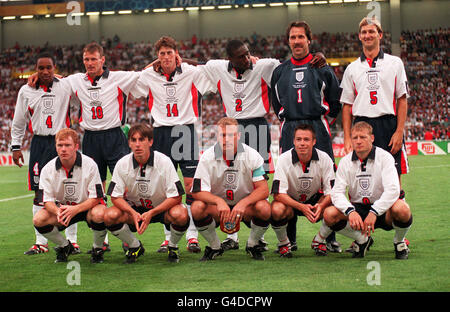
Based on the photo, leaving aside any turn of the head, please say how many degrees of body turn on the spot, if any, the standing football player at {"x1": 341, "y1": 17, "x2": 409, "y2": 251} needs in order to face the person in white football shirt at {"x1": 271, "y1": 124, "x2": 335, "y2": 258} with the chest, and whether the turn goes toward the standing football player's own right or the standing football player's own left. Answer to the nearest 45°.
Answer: approximately 45° to the standing football player's own right

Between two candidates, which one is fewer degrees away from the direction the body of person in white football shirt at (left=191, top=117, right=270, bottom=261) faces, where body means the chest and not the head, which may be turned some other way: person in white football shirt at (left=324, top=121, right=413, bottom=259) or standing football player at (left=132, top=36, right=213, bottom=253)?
the person in white football shirt

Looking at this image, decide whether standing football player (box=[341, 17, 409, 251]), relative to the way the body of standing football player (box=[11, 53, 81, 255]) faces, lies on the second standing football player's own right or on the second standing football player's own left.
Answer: on the second standing football player's own left

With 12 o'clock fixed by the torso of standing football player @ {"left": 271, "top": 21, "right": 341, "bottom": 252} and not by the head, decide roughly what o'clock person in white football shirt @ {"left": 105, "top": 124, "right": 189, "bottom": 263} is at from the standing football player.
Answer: The person in white football shirt is roughly at 2 o'clock from the standing football player.

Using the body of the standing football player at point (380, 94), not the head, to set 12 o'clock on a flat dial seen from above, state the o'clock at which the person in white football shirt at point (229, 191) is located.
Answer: The person in white football shirt is roughly at 2 o'clock from the standing football player.

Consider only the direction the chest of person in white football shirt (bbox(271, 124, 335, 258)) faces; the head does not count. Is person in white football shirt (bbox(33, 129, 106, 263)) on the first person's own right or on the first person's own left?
on the first person's own right
